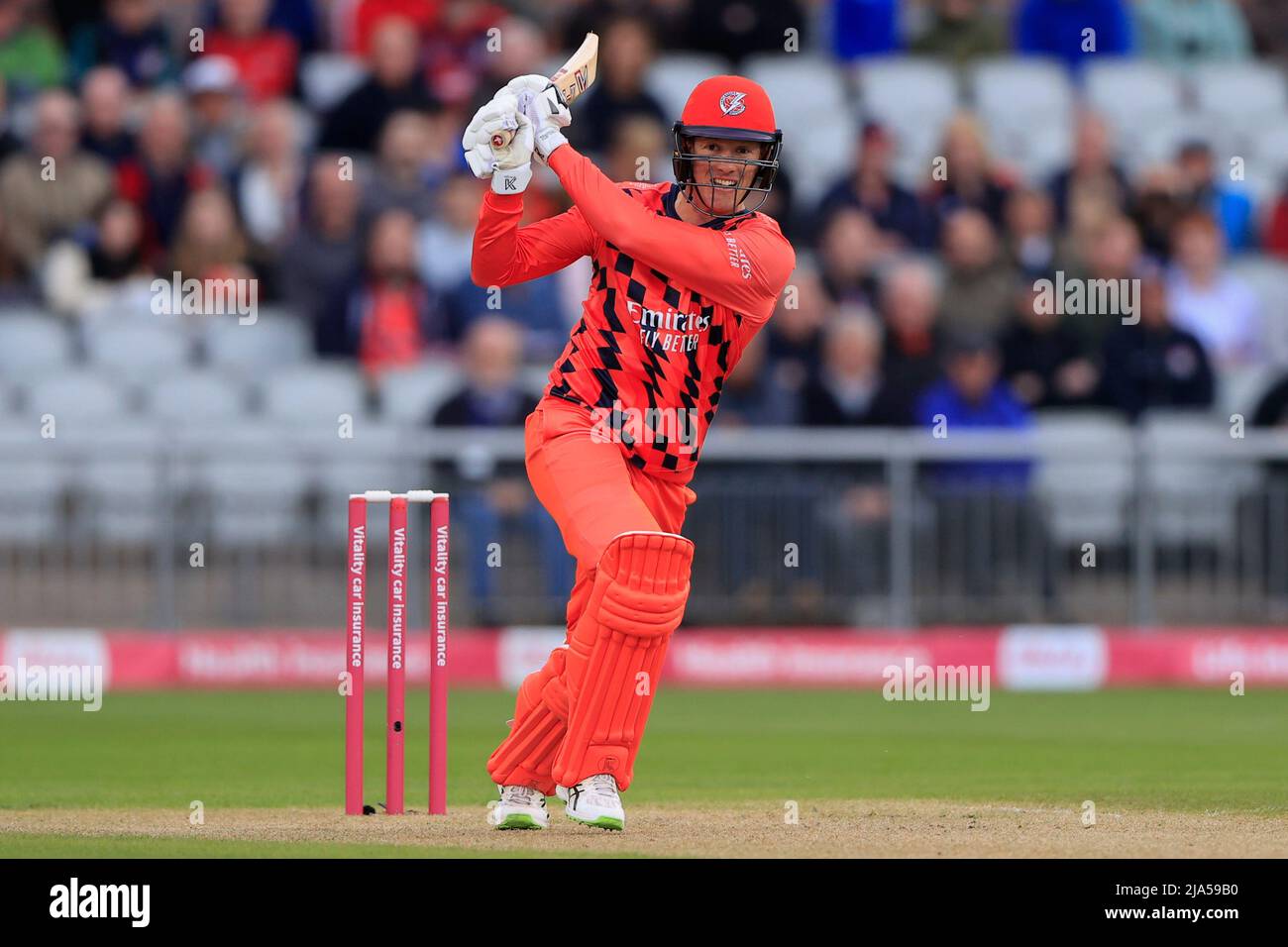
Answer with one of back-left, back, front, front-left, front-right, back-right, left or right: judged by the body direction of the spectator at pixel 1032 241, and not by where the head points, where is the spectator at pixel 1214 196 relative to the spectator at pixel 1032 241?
back-left

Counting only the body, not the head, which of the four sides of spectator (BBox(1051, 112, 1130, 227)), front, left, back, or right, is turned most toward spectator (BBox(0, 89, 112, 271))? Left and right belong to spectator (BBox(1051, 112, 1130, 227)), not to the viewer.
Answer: right

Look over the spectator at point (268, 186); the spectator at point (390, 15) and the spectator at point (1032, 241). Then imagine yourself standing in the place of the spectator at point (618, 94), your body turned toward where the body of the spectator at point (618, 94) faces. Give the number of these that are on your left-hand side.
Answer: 1

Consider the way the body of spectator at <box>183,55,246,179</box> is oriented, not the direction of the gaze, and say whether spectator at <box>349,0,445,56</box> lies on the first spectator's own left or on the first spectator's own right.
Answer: on the first spectator's own left

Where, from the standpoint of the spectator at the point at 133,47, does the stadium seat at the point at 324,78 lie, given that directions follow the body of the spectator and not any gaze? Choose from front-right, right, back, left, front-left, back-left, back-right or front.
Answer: left

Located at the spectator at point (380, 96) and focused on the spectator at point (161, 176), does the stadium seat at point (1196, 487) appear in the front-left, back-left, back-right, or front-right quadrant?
back-left
